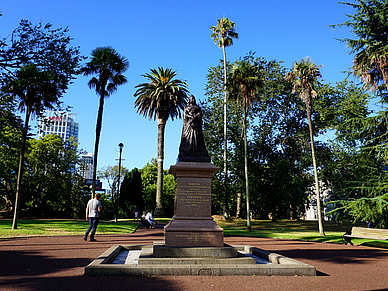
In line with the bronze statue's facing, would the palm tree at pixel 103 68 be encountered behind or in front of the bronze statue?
behind

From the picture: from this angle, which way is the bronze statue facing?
toward the camera

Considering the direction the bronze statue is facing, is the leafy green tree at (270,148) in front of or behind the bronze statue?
behind

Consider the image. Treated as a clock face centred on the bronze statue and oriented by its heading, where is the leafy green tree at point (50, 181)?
The leafy green tree is roughly at 5 o'clock from the bronze statue.

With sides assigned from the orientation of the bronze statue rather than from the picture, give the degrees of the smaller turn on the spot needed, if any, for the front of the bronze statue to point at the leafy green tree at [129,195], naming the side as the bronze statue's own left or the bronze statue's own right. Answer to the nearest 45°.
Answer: approximately 180°
